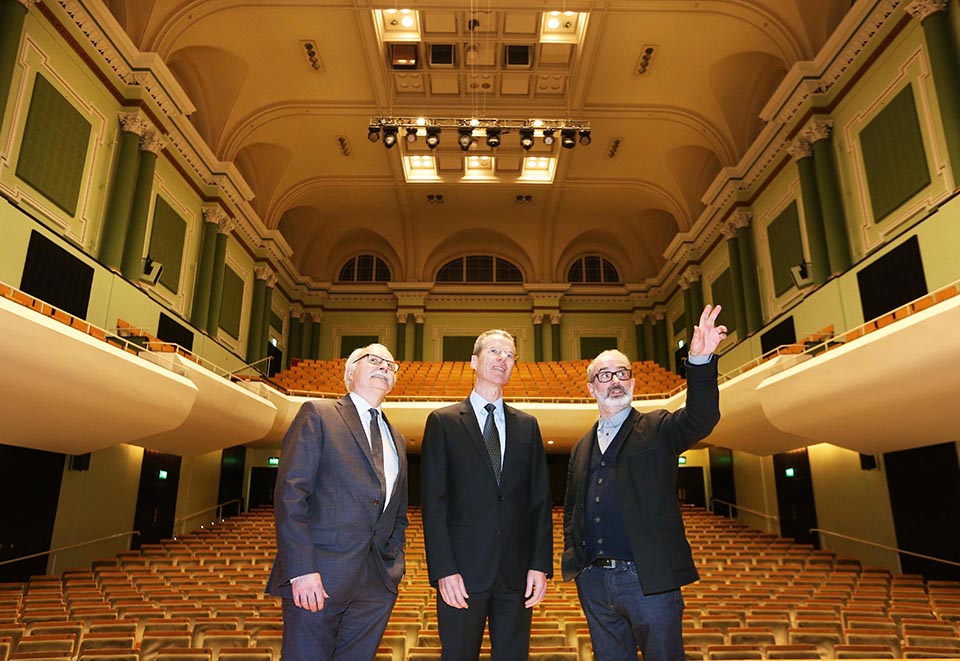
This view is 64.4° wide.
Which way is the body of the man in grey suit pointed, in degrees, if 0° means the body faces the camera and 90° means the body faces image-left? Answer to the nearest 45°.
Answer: approximately 315°

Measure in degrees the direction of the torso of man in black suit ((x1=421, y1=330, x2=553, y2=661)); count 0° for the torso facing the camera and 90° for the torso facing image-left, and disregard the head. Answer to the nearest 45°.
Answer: approximately 0°

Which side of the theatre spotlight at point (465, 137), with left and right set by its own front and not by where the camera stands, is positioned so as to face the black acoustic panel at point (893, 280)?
left

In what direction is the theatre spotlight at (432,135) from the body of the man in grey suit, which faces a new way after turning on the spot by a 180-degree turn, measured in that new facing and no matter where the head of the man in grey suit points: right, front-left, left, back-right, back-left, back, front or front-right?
front-right

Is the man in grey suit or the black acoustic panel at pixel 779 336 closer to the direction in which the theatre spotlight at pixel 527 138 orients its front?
the man in grey suit

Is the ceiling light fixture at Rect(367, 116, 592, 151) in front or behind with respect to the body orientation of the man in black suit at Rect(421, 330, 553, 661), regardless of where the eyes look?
behind

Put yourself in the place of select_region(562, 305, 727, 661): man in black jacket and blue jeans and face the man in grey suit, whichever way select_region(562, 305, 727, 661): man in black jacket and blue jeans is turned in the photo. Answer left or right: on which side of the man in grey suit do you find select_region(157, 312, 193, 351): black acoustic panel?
right

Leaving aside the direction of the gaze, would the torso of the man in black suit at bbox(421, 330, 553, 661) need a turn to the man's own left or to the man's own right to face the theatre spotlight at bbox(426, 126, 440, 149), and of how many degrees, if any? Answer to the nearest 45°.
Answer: approximately 180°

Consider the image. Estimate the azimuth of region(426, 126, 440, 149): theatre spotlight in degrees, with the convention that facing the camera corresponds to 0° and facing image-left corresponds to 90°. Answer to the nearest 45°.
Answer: approximately 0°

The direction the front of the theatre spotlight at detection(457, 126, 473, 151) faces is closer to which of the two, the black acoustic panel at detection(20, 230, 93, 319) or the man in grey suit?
the man in grey suit
